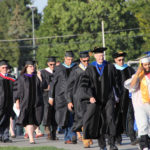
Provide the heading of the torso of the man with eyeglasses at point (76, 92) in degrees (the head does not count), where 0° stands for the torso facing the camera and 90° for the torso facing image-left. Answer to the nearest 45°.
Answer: approximately 315°

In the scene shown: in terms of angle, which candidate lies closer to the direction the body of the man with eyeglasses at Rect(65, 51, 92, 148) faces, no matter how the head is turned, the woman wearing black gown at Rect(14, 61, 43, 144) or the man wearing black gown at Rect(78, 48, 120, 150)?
the man wearing black gown

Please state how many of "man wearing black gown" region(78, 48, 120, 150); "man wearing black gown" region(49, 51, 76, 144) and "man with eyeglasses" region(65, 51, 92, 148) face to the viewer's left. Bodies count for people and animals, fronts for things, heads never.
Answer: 0

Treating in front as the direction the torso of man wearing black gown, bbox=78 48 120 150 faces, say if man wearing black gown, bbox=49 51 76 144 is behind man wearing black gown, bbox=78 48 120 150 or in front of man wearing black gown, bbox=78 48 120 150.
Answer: behind

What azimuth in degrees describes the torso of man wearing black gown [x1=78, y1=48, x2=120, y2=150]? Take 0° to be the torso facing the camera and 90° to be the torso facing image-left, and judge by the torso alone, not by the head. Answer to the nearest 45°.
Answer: approximately 0°

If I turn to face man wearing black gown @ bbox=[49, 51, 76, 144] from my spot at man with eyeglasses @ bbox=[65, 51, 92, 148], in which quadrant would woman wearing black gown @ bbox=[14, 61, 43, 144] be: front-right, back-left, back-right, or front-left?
front-left

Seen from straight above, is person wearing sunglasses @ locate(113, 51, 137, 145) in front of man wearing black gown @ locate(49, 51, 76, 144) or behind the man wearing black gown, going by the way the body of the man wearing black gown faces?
in front

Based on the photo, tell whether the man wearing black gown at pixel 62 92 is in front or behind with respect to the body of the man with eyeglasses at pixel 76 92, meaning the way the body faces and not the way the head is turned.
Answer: behind

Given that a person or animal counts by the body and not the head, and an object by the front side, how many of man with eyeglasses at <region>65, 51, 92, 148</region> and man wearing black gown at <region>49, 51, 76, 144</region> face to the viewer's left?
0

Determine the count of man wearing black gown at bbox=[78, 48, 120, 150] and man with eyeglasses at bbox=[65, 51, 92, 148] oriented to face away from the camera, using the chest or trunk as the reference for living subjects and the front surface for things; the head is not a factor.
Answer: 0

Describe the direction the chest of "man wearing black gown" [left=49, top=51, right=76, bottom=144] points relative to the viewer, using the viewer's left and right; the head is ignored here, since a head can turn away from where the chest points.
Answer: facing the viewer and to the right of the viewer

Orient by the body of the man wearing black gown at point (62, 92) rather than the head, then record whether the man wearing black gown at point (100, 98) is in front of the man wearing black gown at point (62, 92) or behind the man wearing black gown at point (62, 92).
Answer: in front
